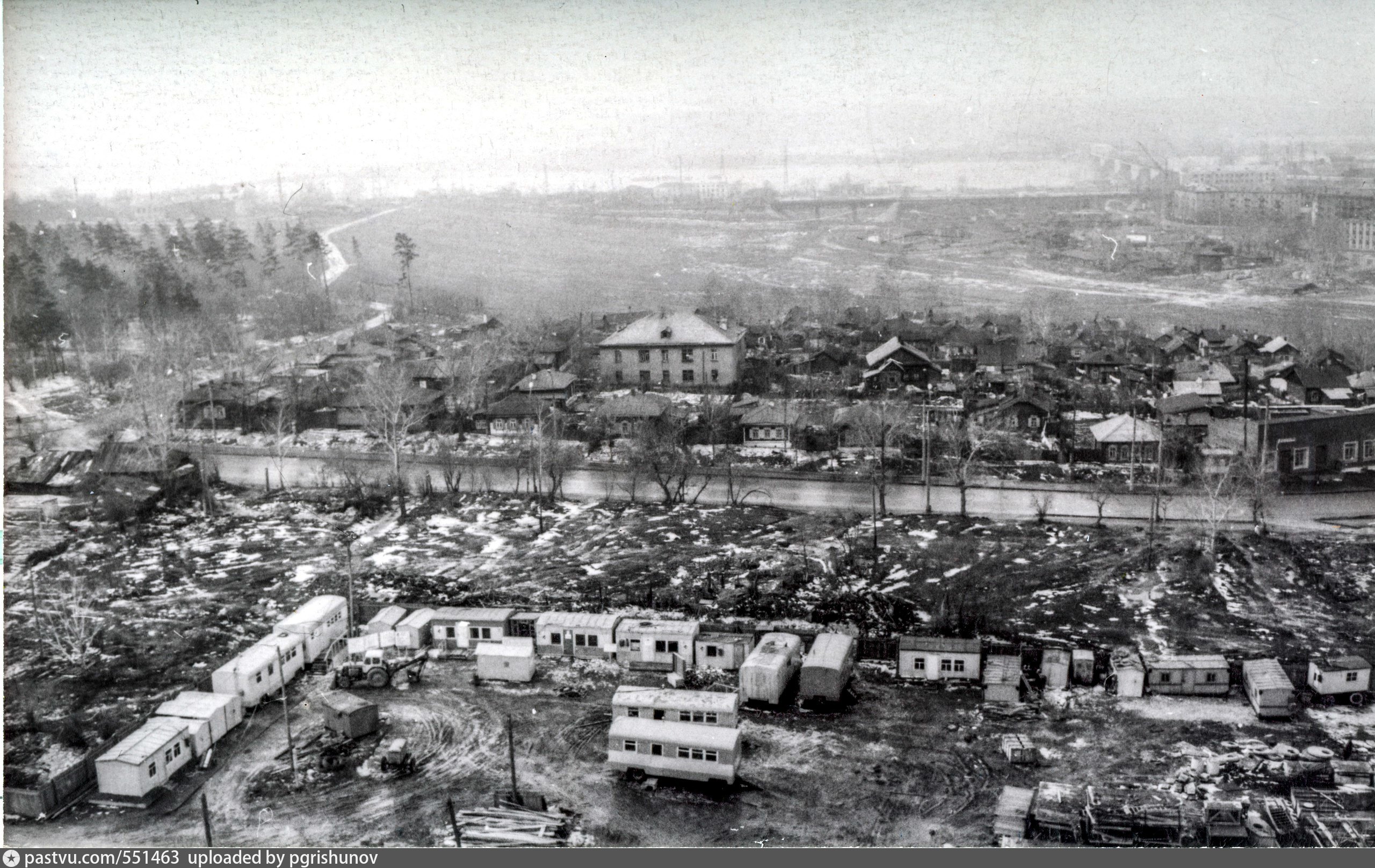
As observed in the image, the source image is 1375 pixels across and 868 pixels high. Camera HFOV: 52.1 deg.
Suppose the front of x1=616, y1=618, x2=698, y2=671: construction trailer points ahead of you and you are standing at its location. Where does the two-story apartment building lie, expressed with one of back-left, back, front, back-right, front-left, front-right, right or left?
back

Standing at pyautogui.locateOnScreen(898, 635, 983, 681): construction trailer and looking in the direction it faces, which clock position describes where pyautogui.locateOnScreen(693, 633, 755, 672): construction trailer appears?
pyautogui.locateOnScreen(693, 633, 755, 672): construction trailer is roughly at 3 o'clock from pyautogui.locateOnScreen(898, 635, 983, 681): construction trailer.

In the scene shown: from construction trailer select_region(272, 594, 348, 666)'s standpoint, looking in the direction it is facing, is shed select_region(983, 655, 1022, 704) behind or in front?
in front

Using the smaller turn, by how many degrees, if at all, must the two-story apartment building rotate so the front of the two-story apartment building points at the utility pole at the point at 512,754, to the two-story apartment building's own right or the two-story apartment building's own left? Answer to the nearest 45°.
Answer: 0° — it already faces it

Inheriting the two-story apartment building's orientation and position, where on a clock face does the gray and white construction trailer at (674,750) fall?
The gray and white construction trailer is roughly at 12 o'clock from the two-story apartment building.

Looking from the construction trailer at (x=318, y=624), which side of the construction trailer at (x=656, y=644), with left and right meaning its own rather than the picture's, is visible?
right

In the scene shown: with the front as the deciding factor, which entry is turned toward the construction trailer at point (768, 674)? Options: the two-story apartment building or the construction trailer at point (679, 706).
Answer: the two-story apartment building
